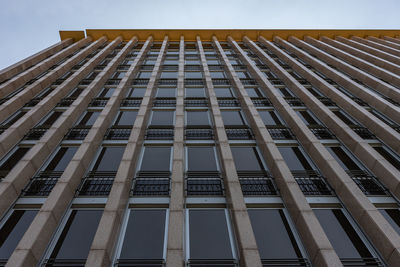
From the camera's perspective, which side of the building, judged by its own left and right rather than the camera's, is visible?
front
